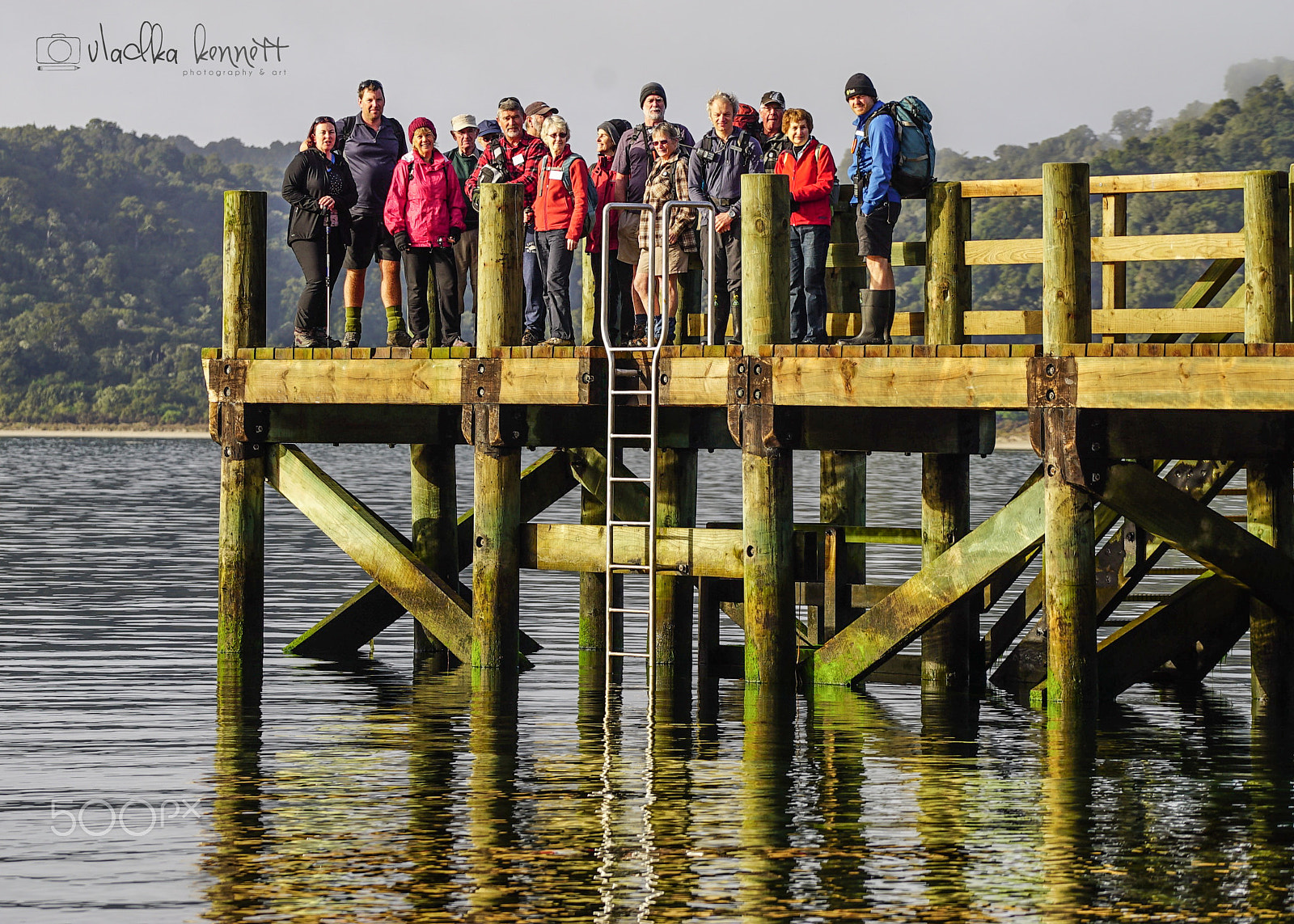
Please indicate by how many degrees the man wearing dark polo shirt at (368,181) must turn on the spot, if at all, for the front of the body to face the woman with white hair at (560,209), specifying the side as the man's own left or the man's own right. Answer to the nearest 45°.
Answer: approximately 45° to the man's own left

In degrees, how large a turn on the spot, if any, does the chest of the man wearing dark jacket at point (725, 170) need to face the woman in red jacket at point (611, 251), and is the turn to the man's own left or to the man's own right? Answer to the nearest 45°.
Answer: approximately 135° to the man's own right

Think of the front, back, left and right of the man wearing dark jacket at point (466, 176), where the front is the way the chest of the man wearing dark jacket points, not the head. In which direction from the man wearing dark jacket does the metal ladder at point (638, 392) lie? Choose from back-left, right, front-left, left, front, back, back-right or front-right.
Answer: front-left

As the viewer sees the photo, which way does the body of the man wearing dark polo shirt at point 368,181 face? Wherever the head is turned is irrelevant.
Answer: toward the camera

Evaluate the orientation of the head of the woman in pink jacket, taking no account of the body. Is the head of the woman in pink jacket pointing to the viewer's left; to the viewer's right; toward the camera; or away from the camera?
toward the camera

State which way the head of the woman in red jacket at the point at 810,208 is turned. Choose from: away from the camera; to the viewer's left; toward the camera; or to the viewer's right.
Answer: toward the camera

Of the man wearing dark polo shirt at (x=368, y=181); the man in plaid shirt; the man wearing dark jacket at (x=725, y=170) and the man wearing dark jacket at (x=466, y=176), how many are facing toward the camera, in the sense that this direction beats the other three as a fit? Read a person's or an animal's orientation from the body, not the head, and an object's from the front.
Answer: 4

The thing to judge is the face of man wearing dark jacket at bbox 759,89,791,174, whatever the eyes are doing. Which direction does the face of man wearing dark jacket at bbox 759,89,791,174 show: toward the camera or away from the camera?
toward the camera

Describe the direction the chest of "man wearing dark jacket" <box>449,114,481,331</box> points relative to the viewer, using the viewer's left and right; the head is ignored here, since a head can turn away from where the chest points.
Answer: facing the viewer

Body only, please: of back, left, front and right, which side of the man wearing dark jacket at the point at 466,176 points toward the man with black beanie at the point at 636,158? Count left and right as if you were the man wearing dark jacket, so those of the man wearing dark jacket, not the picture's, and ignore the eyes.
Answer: left

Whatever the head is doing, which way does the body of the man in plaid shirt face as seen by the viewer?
toward the camera

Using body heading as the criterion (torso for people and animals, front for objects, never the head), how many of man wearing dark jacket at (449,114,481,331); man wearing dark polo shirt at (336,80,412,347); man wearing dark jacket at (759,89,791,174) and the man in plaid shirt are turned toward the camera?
4

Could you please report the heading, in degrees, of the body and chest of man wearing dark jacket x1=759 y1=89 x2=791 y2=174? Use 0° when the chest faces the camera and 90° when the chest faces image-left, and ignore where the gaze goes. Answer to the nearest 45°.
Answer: approximately 0°

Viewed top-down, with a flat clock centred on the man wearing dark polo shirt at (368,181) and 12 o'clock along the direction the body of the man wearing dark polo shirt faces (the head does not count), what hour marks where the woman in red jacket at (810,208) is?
The woman in red jacket is roughly at 10 o'clock from the man wearing dark polo shirt.

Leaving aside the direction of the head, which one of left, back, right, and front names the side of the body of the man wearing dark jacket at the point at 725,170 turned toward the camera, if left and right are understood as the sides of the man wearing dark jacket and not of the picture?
front
